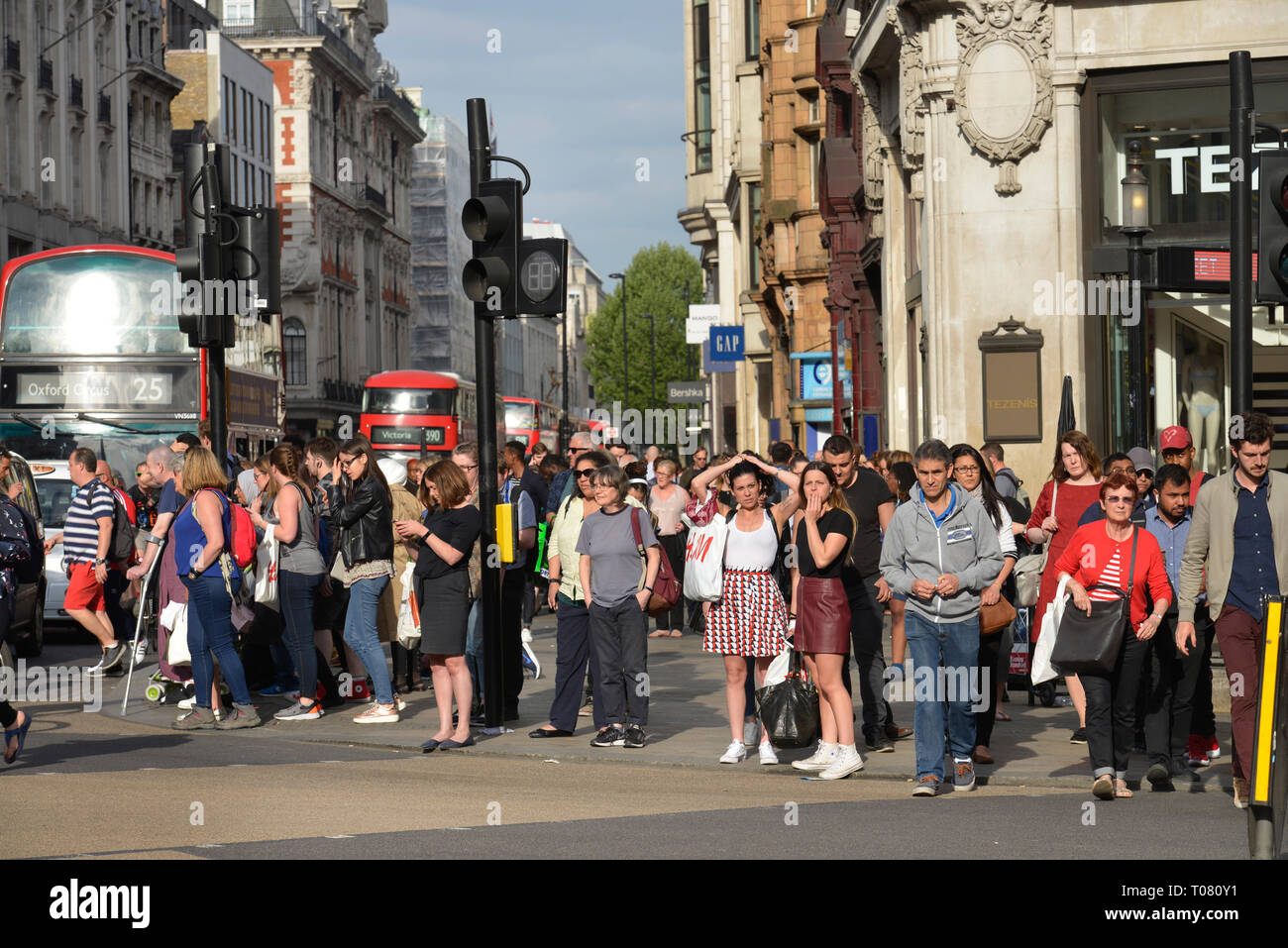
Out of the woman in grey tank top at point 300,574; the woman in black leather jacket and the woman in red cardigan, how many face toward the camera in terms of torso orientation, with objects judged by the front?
1

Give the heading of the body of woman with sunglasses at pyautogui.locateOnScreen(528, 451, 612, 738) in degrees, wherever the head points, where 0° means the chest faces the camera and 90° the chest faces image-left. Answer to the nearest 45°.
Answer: approximately 45°

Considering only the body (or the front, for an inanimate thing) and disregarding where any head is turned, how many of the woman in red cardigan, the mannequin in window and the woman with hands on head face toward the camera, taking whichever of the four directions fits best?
3

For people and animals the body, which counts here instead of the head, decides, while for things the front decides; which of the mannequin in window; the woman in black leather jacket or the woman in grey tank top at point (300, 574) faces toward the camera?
the mannequin in window

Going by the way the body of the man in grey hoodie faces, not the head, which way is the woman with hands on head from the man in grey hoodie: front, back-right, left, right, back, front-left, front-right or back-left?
back-right

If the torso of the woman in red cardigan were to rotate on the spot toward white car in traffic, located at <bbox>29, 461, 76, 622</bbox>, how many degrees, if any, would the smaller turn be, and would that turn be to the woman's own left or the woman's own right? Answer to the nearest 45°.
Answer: approximately 135° to the woman's own right

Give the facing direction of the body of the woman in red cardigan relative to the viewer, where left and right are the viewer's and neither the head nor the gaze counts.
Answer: facing the viewer

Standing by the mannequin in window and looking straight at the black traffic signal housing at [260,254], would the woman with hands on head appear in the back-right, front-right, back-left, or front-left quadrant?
front-left

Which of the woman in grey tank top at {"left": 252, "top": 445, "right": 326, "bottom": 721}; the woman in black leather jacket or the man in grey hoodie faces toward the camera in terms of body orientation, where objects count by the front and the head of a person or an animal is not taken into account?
the man in grey hoodie

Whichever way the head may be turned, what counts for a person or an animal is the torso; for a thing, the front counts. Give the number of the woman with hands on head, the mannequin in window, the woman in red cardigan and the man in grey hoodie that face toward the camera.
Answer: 4

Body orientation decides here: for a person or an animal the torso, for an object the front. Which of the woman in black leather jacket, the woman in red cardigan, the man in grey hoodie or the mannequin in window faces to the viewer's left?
the woman in black leather jacket

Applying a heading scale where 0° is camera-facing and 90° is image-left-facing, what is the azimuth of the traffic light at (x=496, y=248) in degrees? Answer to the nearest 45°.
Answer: approximately 45°
